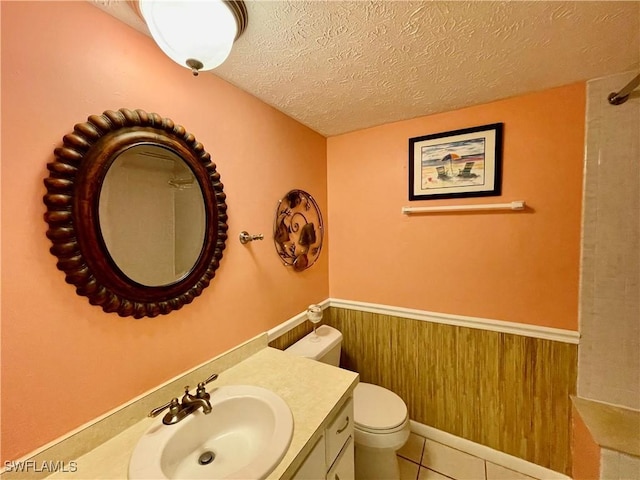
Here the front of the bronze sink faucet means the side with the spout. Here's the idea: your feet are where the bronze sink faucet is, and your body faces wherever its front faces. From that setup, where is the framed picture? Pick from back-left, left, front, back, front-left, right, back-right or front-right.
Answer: front-left

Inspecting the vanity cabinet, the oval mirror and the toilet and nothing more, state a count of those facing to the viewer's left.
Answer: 0

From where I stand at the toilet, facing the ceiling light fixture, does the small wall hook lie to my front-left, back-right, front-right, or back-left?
front-right

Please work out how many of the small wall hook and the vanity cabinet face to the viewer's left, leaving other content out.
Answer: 0

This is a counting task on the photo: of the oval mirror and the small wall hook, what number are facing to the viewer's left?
0

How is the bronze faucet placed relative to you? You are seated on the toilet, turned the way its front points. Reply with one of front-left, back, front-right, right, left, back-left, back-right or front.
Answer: right

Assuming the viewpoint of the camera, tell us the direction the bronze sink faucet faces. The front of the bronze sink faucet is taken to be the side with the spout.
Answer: facing the viewer and to the right of the viewer

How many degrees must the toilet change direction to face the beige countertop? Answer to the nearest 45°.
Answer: approximately 90° to its right
